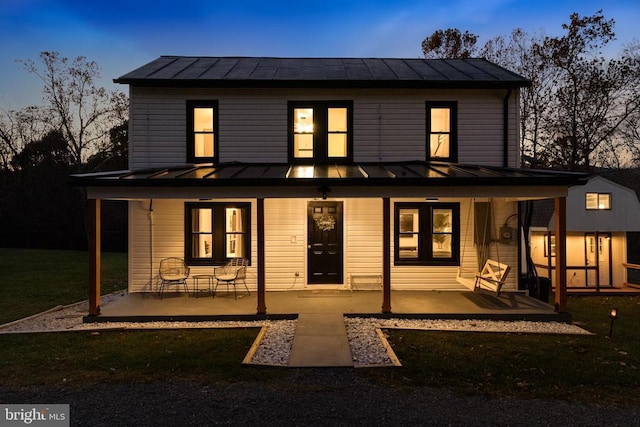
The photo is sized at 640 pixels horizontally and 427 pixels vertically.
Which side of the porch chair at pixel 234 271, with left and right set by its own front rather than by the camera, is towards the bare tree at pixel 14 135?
right

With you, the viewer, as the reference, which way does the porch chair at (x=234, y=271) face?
facing the viewer and to the left of the viewer

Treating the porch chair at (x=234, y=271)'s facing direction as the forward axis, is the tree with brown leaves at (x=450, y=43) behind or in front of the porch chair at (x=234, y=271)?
behind

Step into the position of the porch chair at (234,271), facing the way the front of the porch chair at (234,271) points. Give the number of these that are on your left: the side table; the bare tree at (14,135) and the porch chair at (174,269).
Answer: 0

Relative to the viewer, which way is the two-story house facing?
toward the camera

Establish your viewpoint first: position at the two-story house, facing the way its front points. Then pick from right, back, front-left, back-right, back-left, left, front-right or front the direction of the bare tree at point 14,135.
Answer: back-right

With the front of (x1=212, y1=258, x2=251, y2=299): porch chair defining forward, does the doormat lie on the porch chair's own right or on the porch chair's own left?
on the porch chair's own left

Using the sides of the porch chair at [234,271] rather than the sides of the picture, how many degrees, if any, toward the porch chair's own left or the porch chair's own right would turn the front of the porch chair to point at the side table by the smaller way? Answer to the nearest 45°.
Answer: approximately 90° to the porch chair's own right

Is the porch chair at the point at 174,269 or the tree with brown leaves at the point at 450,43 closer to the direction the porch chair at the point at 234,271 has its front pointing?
the porch chair
